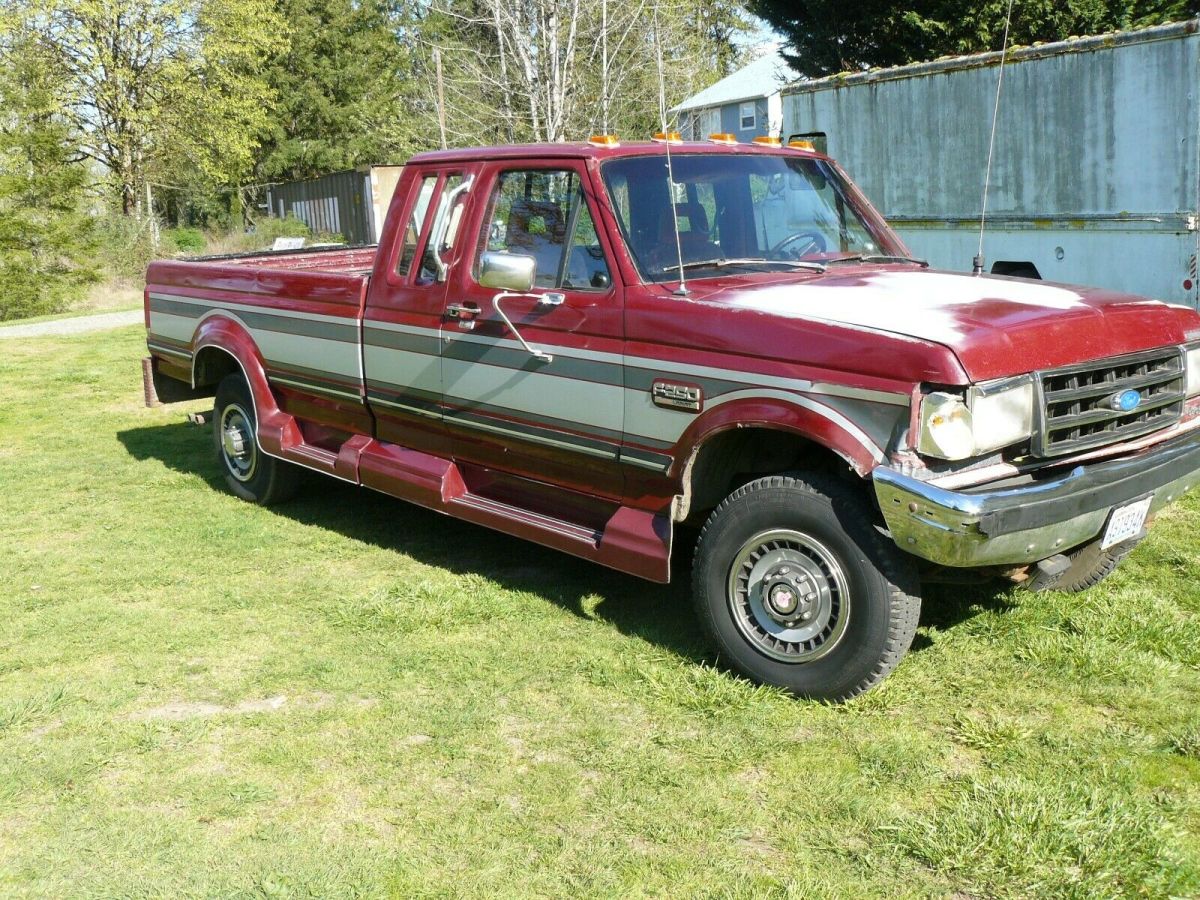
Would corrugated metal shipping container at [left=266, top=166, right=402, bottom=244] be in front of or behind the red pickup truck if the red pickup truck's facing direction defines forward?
behind

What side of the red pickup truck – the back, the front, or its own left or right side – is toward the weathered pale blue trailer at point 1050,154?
left

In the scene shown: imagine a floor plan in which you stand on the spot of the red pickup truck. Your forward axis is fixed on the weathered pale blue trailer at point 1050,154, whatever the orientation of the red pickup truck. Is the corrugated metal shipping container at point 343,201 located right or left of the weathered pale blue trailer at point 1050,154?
left

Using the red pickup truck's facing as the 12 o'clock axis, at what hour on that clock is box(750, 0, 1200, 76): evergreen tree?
The evergreen tree is roughly at 8 o'clock from the red pickup truck.

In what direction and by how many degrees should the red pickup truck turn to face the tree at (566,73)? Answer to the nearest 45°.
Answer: approximately 135° to its left

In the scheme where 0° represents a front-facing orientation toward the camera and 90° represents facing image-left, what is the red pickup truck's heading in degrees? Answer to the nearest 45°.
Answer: approximately 315°

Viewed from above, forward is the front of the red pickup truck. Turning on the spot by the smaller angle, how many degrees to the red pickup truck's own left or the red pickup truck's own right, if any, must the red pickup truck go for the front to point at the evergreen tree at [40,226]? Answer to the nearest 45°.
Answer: approximately 180°

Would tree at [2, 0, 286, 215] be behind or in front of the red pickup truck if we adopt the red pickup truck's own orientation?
behind
